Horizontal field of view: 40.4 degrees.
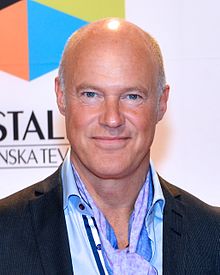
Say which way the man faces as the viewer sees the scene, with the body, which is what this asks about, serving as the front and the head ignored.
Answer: toward the camera

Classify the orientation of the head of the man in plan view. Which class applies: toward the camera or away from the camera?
toward the camera
